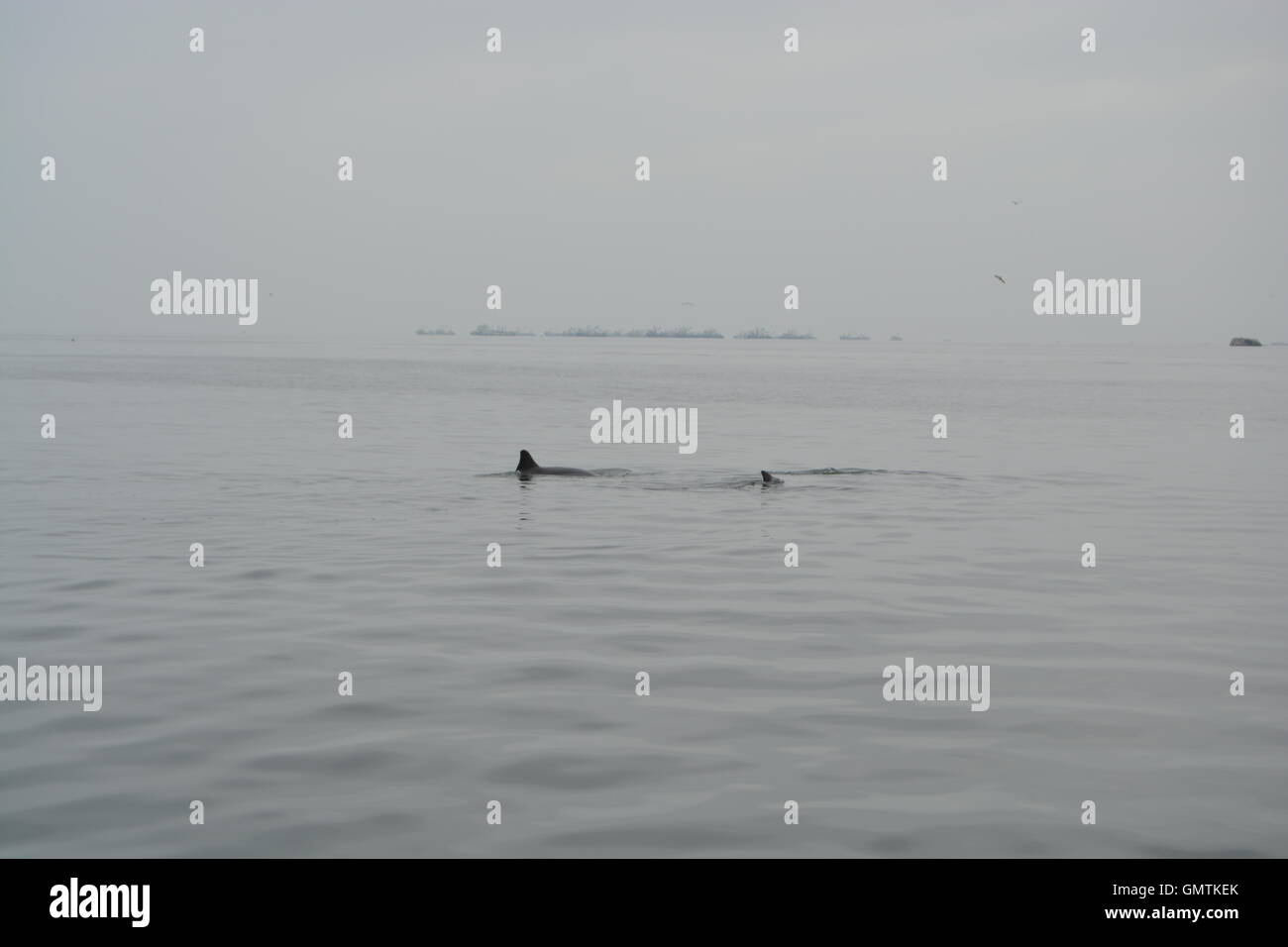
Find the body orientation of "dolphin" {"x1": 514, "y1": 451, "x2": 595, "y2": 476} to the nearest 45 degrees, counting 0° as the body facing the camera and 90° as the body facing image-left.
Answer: approximately 270°
